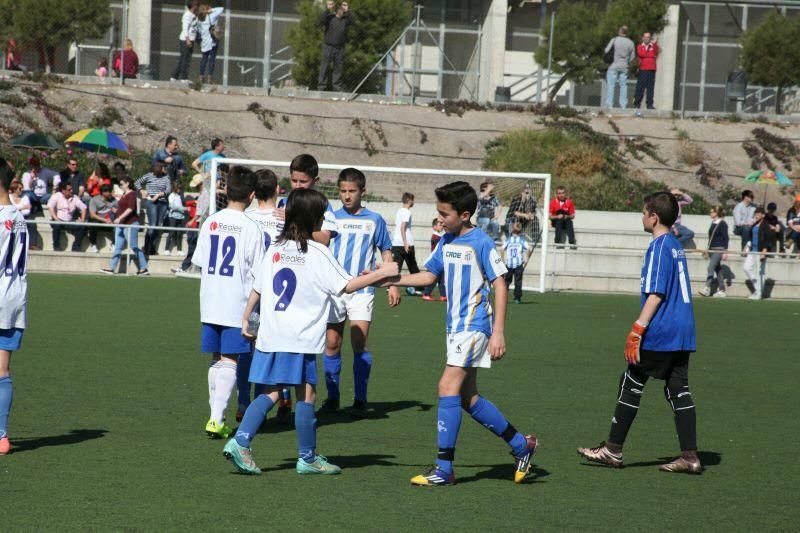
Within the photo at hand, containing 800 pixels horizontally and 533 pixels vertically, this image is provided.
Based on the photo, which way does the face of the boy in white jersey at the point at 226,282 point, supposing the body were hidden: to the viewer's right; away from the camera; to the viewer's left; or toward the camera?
away from the camera

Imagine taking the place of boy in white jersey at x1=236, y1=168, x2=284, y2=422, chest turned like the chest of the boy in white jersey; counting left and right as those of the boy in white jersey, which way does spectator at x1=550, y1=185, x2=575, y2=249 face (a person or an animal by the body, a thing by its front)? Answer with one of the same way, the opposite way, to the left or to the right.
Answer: the opposite way

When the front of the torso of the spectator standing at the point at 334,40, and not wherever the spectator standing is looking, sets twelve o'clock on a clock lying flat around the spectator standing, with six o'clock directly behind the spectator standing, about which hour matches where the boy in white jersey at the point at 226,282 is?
The boy in white jersey is roughly at 12 o'clock from the spectator standing.

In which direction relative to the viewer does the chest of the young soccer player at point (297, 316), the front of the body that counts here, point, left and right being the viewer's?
facing away from the viewer and to the right of the viewer

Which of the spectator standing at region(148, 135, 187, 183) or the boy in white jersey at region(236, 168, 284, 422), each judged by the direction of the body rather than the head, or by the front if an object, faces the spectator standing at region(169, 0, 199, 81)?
the boy in white jersey

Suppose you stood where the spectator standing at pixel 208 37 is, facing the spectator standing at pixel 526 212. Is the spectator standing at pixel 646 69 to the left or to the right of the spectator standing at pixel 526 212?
left

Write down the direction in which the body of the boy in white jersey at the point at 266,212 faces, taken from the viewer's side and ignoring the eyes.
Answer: away from the camera

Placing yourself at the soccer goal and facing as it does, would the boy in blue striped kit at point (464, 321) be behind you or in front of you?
in front

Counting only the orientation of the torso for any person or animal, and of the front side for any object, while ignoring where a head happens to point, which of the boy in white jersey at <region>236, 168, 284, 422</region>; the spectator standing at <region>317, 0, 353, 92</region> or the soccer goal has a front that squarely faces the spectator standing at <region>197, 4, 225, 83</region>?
the boy in white jersey

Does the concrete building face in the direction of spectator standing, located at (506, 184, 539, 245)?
yes

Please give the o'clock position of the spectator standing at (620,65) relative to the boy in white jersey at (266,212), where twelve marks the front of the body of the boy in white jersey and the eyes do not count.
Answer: The spectator standing is roughly at 1 o'clock from the boy in white jersey.
